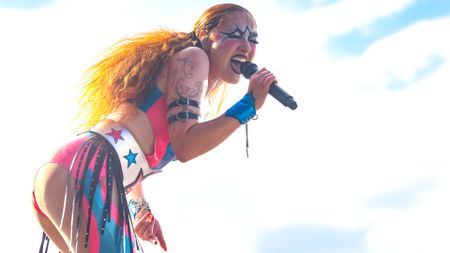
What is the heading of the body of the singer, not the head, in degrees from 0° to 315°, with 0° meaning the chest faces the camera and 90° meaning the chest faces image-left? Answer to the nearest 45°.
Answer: approximately 270°
